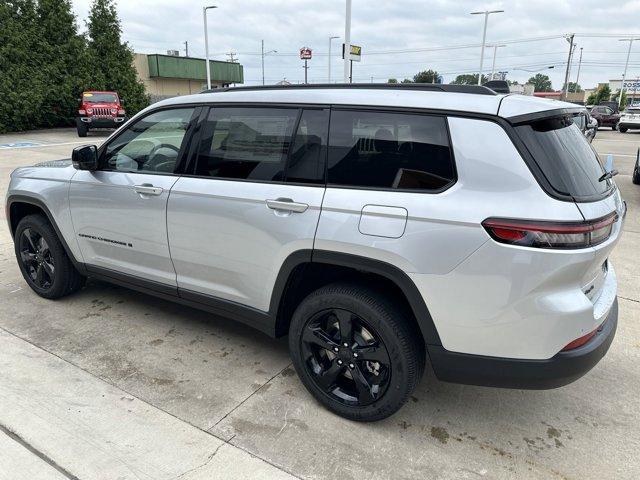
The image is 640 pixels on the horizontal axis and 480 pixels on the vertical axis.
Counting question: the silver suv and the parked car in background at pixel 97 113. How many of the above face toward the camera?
1

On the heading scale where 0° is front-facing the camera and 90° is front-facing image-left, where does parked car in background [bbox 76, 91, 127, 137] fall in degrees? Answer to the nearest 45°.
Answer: approximately 0°

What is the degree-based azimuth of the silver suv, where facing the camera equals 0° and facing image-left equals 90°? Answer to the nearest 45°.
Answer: approximately 135°

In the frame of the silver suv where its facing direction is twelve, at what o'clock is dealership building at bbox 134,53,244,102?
The dealership building is roughly at 1 o'clock from the silver suv.

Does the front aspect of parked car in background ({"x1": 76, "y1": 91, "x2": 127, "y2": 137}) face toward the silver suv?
yes

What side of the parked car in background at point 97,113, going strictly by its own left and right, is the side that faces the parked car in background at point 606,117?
left

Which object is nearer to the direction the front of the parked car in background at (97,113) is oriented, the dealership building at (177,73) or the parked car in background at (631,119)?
the parked car in background

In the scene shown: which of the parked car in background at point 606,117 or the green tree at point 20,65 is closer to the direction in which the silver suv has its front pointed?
the green tree

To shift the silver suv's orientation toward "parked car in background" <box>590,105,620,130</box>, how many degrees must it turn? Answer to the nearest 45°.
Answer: approximately 90° to its right

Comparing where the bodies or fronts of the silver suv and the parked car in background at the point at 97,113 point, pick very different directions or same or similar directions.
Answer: very different directions

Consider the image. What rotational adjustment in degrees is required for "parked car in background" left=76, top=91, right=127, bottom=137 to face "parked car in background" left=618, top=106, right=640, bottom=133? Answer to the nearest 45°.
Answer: approximately 90° to its left

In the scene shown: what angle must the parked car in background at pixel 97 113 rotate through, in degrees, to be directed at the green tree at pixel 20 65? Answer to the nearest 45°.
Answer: approximately 135° to its right
